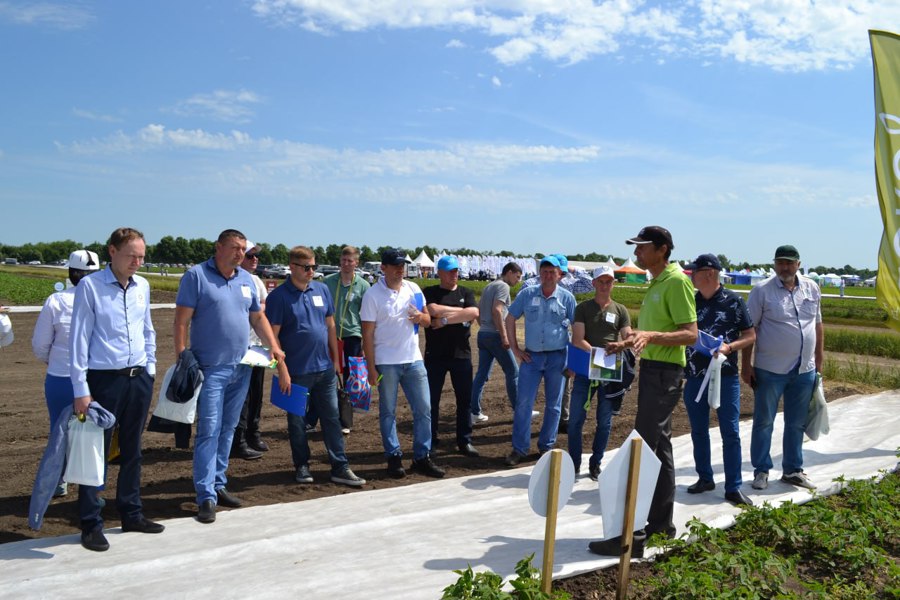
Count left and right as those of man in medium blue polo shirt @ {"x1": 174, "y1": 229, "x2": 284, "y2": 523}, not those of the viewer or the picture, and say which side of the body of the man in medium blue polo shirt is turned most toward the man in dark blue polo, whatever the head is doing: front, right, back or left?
left

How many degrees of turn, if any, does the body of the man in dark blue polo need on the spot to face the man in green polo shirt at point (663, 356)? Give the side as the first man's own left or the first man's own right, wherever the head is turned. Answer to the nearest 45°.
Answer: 0° — they already face them

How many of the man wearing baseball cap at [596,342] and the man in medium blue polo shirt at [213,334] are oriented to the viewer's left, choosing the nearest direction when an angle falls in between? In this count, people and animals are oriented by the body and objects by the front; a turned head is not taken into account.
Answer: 0

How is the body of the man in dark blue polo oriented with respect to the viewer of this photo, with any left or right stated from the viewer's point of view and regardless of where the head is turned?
facing the viewer and to the right of the viewer

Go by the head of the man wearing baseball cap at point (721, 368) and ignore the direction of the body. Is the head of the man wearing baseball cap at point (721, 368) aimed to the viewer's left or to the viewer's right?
to the viewer's left

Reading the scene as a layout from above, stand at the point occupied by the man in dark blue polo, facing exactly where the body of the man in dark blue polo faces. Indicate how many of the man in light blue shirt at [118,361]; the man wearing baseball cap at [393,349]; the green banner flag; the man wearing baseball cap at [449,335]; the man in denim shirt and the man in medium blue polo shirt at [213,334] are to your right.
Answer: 2

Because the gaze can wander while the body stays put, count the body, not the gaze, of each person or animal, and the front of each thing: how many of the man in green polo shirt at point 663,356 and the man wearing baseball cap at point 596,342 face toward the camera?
1

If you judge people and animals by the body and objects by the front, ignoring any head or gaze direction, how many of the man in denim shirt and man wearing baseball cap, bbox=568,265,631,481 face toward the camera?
2

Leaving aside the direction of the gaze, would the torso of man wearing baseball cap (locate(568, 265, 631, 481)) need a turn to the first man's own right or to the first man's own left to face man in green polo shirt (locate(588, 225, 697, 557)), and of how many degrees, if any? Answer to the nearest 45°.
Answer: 0° — they already face them

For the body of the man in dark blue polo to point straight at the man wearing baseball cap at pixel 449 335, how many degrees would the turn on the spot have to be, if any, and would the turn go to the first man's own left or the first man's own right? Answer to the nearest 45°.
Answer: approximately 90° to the first man's own left
